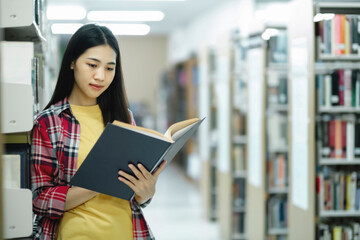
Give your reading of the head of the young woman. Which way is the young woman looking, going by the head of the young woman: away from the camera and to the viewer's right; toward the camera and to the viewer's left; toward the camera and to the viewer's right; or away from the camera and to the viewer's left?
toward the camera and to the viewer's right

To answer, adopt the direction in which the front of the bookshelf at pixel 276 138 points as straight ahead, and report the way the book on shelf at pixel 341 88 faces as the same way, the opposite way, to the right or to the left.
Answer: the same way

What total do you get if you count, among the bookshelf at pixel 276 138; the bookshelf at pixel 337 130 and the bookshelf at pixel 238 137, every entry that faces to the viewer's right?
0

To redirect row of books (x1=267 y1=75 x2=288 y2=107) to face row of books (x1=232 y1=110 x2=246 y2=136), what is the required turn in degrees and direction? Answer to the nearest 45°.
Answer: approximately 135° to its right

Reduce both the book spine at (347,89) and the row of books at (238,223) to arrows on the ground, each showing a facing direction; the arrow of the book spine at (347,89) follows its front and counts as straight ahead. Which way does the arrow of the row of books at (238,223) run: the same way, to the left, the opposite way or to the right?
the same way

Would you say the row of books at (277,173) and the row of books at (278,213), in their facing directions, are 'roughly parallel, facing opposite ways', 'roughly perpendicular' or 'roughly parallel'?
roughly parallel
